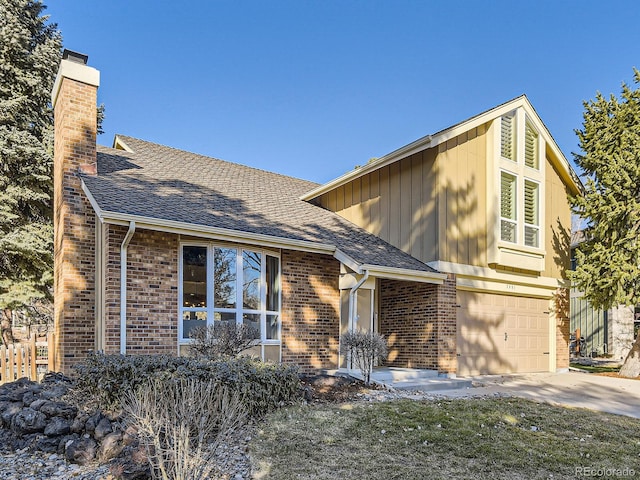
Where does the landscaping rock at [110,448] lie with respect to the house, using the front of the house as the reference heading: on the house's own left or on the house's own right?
on the house's own right

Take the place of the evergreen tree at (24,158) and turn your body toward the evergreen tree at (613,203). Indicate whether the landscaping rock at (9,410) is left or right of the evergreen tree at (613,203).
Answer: right

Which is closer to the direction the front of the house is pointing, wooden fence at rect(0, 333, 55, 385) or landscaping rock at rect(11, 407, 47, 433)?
the landscaping rock

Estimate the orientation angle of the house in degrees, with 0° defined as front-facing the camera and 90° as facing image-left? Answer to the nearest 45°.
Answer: approximately 315°

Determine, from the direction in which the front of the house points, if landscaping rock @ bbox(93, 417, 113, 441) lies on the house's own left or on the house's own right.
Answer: on the house's own right

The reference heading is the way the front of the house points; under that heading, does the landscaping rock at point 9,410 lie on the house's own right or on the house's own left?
on the house's own right

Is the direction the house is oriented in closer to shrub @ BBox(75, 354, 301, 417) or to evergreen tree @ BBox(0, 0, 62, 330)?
the shrub

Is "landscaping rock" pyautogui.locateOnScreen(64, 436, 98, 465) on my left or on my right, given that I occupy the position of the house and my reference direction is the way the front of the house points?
on my right

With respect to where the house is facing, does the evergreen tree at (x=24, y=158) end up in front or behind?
behind
